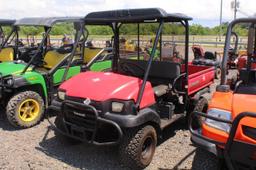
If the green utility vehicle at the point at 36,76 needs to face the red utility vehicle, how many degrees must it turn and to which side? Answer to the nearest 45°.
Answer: approximately 90° to its left

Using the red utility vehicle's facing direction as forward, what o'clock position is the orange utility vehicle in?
The orange utility vehicle is roughly at 9 o'clock from the red utility vehicle.

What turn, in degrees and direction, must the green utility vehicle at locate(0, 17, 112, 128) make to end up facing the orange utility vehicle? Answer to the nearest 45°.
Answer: approximately 90° to its left

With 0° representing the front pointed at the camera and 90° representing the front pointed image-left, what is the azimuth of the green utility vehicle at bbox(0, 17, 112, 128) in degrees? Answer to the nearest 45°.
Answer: approximately 45°

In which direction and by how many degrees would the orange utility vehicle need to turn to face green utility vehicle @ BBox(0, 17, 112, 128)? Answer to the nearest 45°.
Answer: approximately 90° to its right

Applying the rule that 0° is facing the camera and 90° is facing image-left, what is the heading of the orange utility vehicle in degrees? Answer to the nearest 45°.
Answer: approximately 45°

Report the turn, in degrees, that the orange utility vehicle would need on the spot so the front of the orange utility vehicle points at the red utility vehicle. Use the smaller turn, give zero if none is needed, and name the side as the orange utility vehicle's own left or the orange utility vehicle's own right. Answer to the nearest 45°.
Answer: approximately 90° to the orange utility vehicle's own right

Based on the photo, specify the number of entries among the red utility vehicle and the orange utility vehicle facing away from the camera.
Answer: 0

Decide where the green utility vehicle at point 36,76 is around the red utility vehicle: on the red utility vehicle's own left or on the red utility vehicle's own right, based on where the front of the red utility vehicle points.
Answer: on the red utility vehicle's own right

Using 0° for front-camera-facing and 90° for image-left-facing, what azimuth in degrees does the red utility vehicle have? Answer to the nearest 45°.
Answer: approximately 45°

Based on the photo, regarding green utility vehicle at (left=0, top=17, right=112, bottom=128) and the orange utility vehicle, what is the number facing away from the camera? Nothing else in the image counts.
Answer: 0
